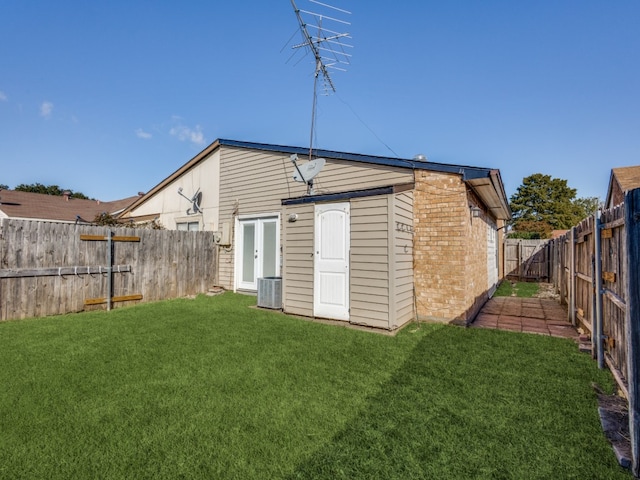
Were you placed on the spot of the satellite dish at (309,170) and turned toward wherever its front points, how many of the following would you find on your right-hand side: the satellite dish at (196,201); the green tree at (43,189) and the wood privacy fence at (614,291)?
2

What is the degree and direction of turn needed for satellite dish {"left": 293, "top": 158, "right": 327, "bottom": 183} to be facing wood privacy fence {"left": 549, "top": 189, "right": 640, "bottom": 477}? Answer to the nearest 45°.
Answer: approximately 90° to its left

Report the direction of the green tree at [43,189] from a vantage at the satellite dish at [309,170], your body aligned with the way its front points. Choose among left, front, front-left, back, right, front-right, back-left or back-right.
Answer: right

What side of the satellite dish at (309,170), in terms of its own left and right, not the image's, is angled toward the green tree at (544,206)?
back

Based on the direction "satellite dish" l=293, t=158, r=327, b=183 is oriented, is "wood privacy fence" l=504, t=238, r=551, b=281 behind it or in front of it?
behind

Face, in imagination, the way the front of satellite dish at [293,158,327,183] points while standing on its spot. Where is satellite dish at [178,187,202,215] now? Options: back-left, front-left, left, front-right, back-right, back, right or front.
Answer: right
